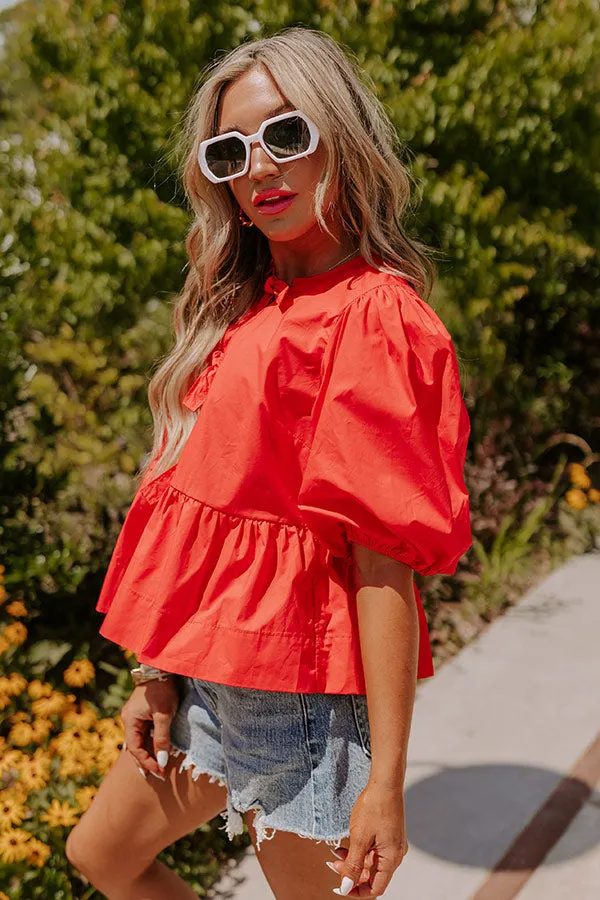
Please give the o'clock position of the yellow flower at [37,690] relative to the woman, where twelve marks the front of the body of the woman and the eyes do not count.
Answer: The yellow flower is roughly at 3 o'clock from the woman.

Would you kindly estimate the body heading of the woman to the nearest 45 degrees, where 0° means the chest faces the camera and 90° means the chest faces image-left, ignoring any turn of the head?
approximately 45°

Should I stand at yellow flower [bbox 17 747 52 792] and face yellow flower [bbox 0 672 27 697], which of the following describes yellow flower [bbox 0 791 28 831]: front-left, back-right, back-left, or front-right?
back-left

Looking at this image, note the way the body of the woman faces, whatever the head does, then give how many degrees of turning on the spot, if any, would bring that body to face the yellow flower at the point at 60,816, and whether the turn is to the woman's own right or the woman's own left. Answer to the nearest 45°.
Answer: approximately 90° to the woman's own right

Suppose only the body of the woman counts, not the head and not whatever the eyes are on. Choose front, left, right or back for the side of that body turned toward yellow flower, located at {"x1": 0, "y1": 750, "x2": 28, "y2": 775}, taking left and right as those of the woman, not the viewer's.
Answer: right

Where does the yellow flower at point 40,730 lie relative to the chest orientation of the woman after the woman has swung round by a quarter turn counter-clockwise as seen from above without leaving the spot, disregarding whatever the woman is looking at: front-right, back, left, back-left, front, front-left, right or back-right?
back

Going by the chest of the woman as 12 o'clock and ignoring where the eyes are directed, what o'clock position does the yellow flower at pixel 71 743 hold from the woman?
The yellow flower is roughly at 3 o'clock from the woman.

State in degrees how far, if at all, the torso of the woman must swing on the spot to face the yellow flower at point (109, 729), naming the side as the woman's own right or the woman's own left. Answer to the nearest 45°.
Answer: approximately 90° to the woman's own right

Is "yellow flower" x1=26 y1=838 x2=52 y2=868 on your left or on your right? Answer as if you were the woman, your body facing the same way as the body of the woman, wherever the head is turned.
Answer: on your right
